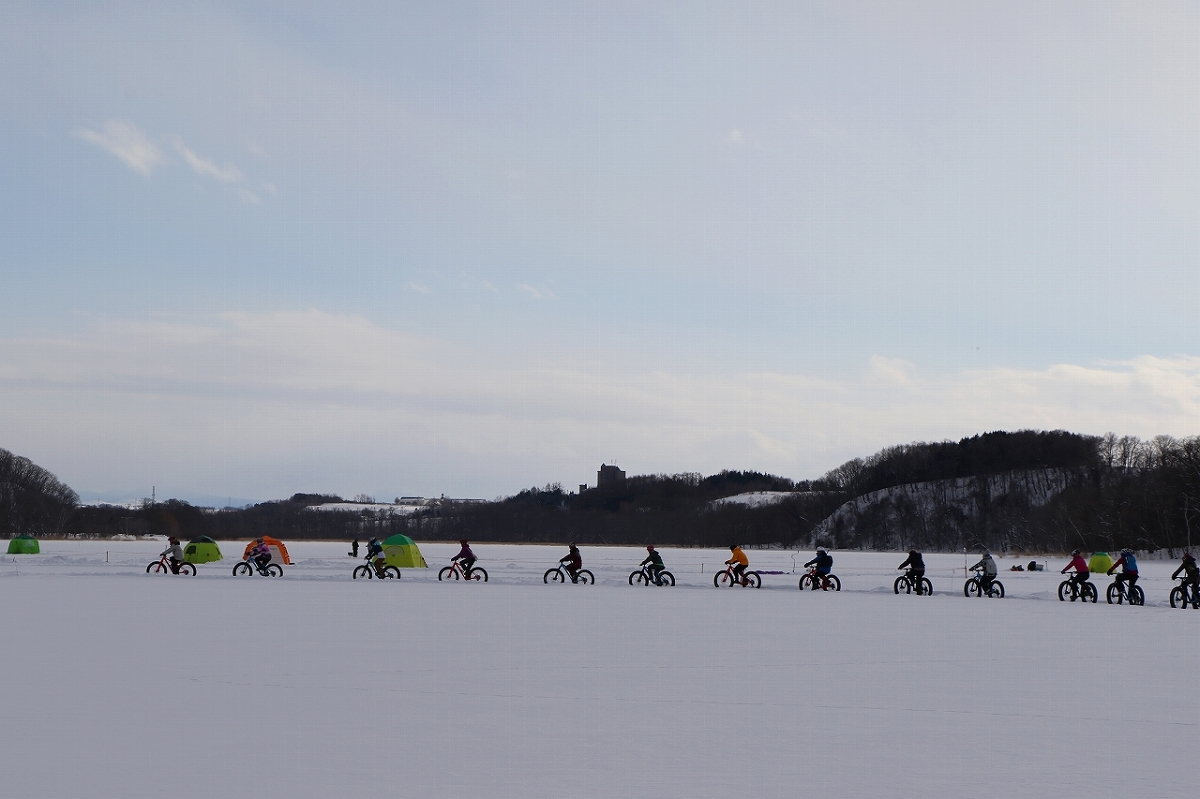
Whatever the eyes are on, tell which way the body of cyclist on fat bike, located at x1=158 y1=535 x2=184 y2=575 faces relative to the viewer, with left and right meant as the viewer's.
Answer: facing to the left of the viewer

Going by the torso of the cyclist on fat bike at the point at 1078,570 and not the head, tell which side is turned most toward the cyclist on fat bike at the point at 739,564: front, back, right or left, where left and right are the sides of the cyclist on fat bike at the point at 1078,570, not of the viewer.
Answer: front

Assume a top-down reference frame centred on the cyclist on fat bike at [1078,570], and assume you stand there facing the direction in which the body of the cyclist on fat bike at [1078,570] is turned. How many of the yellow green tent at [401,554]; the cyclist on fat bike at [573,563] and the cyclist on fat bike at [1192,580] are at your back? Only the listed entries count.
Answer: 1

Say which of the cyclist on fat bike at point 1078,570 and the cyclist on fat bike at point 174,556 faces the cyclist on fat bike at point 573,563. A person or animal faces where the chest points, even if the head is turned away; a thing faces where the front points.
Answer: the cyclist on fat bike at point 1078,570

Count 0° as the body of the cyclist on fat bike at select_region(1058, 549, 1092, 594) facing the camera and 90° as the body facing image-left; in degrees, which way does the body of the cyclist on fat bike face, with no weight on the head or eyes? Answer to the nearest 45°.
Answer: approximately 90°

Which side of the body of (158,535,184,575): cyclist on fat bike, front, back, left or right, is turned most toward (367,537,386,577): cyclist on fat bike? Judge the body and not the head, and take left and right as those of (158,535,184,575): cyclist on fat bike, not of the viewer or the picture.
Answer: back

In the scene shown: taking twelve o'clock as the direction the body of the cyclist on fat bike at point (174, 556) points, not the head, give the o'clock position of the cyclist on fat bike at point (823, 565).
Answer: the cyclist on fat bike at point (823, 565) is roughly at 7 o'clock from the cyclist on fat bike at point (174, 556).

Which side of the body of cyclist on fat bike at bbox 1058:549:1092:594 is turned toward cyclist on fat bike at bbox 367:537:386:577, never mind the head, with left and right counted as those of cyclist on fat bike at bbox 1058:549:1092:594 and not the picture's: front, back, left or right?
front

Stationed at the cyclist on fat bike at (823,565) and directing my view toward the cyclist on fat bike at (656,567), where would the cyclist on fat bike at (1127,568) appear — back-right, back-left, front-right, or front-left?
back-left

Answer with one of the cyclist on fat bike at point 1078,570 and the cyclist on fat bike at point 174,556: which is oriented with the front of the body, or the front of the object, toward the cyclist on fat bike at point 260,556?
the cyclist on fat bike at point 1078,570

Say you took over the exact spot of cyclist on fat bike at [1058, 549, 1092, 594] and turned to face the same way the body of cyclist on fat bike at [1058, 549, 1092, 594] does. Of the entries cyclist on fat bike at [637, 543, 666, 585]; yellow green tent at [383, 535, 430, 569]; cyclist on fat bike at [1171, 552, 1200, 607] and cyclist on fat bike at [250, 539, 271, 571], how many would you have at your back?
1

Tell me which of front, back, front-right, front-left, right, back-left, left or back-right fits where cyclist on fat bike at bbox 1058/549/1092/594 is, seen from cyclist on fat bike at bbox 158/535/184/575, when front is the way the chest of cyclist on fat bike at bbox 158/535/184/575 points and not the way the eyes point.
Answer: back-left
